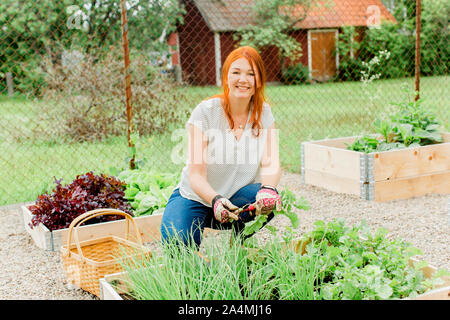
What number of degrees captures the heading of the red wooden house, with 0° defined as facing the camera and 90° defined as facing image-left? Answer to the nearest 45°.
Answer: approximately 0°

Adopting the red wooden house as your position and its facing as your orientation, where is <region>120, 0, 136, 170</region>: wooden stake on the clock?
The wooden stake is roughly at 12 o'clock from the red wooden house.

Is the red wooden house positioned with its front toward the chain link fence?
yes

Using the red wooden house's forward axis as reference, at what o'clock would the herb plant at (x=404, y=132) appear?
The herb plant is roughly at 12 o'clock from the red wooden house.

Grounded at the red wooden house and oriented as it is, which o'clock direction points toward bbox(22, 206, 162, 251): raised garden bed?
The raised garden bed is roughly at 12 o'clock from the red wooden house.

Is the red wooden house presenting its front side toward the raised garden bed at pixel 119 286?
yes

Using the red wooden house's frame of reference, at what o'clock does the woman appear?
The woman is roughly at 12 o'clock from the red wooden house.

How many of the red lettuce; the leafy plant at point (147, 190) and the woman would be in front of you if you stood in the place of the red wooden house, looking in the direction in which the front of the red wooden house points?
3

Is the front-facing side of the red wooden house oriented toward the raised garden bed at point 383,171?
yes
